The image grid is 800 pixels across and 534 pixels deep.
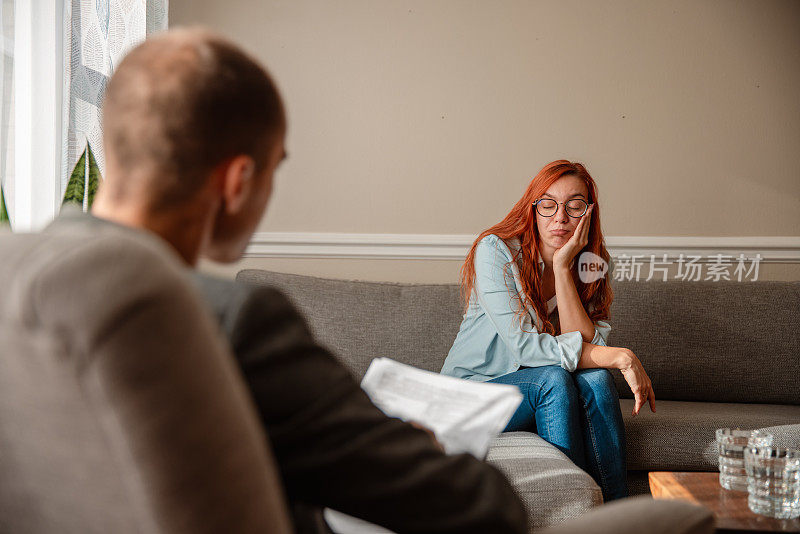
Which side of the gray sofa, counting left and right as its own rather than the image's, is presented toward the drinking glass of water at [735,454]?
front

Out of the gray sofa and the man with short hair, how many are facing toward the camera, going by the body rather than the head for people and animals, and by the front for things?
1

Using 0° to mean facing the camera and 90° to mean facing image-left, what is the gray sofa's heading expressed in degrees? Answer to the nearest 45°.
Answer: approximately 0°

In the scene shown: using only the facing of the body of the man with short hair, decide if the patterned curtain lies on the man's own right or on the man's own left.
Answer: on the man's own left

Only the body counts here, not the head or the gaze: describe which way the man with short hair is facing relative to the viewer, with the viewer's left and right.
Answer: facing away from the viewer and to the right of the viewer

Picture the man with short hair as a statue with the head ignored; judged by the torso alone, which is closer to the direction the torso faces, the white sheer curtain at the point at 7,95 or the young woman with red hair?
the young woman with red hair

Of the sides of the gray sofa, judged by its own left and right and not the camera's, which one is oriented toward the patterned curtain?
right

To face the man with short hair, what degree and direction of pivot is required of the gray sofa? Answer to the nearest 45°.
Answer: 0° — it already faces them

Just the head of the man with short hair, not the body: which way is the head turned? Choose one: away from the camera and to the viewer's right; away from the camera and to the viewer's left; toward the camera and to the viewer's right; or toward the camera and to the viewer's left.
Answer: away from the camera and to the viewer's right
